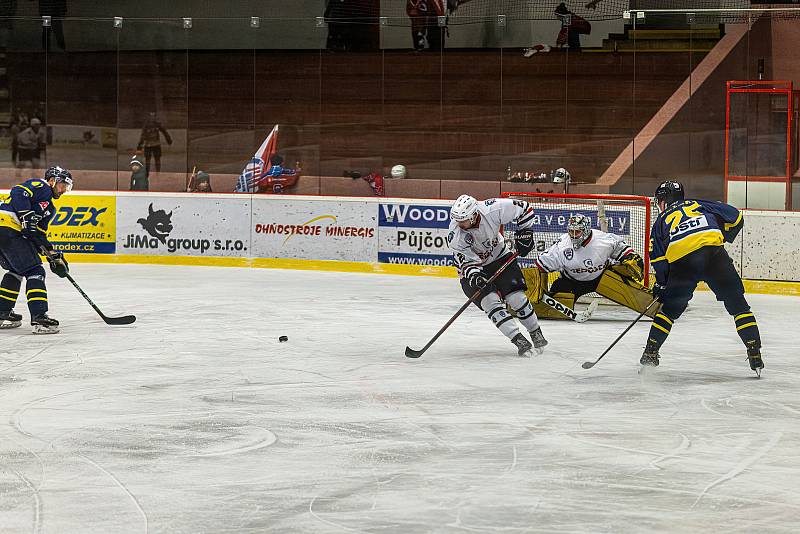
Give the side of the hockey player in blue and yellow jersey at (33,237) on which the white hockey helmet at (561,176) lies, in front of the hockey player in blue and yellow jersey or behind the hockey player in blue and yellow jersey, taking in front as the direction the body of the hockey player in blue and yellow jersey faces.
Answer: in front

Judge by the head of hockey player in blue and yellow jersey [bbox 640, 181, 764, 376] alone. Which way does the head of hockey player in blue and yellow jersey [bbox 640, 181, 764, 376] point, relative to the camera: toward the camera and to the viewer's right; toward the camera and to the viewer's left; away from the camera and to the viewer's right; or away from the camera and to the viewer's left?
away from the camera and to the viewer's left

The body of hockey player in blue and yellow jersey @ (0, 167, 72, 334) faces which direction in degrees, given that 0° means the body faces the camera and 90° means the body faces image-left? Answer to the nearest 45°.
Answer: approximately 270°

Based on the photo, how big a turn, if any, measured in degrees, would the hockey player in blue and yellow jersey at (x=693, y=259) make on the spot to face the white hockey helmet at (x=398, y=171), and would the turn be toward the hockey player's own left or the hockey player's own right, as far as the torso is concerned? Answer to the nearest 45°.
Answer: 0° — they already face it

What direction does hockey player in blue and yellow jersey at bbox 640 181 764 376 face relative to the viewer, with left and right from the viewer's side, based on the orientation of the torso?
facing away from the viewer and to the left of the viewer

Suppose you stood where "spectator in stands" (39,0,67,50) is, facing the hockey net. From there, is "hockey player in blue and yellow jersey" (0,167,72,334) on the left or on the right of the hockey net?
right

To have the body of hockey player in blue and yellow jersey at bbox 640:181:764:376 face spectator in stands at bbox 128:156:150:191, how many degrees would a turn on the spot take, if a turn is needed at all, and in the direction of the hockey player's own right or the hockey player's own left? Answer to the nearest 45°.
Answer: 0° — they already face them
